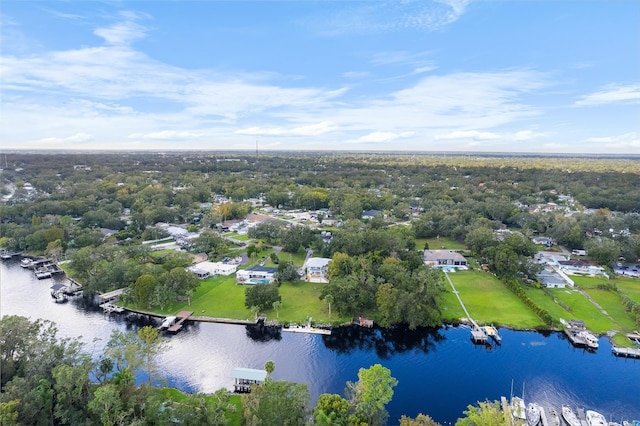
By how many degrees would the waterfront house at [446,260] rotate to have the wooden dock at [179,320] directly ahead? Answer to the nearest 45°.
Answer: approximately 45° to its right

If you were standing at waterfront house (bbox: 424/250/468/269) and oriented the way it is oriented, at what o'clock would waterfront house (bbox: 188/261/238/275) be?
waterfront house (bbox: 188/261/238/275) is roughly at 2 o'clock from waterfront house (bbox: 424/250/468/269).

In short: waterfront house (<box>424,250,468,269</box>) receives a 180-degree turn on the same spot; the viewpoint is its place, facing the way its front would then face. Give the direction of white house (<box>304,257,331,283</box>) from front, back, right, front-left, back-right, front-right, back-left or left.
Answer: back-left

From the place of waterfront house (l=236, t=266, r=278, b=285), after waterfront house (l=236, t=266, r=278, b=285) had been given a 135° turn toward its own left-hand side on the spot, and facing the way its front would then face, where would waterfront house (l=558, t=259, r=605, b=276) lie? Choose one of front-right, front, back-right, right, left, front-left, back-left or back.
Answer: front-right

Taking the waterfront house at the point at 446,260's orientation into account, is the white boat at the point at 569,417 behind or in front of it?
in front

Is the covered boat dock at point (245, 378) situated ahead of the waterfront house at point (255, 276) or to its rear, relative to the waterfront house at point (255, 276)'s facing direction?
ahead

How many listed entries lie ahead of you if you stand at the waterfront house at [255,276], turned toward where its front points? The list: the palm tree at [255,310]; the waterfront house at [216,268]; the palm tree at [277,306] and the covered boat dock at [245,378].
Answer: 3

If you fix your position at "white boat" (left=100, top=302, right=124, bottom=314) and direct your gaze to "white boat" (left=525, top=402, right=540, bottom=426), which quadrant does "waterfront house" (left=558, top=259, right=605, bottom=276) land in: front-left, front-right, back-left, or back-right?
front-left

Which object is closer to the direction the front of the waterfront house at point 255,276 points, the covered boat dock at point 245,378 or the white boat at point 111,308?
the covered boat dock

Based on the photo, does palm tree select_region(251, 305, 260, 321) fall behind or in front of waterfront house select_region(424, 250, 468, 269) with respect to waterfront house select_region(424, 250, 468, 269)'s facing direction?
in front

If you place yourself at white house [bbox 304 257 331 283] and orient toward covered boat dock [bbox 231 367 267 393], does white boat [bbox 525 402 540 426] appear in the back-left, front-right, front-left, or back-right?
front-left

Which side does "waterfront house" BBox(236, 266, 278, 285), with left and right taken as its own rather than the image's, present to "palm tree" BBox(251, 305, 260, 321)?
back
